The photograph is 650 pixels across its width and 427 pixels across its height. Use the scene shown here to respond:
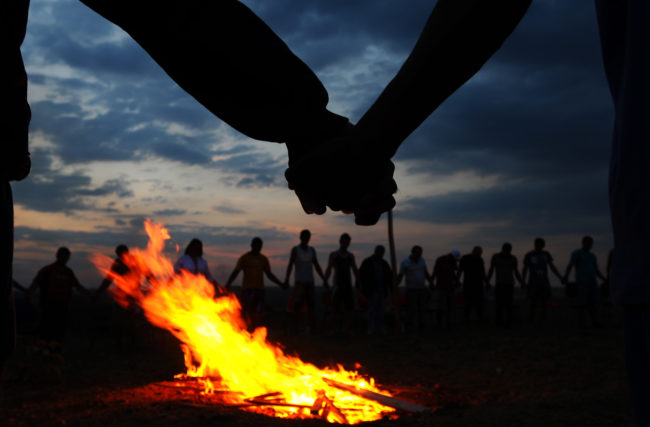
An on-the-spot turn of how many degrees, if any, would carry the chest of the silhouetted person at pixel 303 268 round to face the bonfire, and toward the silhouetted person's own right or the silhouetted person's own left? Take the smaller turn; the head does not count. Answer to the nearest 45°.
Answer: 0° — they already face it

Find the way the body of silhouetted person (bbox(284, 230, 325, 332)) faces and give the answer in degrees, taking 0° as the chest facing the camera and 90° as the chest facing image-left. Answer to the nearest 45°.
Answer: approximately 0°

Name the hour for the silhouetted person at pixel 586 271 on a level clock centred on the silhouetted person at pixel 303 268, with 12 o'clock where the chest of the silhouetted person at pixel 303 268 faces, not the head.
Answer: the silhouetted person at pixel 586 271 is roughly at 9 o'clock from the silhouetted person at pixel 303 268.

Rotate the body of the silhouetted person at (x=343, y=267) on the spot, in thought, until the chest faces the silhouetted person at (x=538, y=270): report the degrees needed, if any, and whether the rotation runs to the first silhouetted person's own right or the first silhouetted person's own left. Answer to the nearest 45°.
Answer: approximately 90° to the first silhouetted person's own left

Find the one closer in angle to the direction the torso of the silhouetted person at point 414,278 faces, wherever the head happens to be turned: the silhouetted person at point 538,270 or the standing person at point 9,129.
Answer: the standing person
